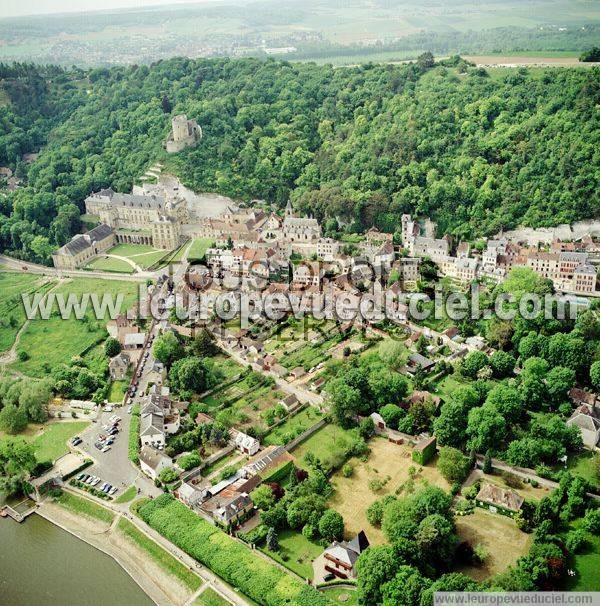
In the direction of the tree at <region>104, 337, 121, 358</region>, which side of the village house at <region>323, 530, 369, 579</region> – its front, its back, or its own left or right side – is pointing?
right

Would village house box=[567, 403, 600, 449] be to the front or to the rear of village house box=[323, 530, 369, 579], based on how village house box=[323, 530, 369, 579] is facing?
to the rear

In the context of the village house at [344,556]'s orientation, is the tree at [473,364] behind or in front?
behind

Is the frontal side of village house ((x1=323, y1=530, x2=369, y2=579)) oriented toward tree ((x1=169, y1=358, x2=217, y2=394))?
no

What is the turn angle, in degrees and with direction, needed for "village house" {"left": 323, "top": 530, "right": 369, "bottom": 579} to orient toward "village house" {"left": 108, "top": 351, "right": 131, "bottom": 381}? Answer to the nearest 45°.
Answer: approximately 90° to its right

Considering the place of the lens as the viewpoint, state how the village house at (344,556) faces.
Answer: facing the viewer and to the left of the viewer

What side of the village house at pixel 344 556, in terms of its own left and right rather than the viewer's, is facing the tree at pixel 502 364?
back

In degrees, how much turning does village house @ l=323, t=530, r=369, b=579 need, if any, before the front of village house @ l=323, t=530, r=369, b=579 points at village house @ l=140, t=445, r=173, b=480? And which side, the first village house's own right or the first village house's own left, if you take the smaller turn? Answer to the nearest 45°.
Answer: approximately 90° to the first village house's own right

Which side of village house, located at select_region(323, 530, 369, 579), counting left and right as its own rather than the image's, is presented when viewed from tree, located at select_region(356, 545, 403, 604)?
left

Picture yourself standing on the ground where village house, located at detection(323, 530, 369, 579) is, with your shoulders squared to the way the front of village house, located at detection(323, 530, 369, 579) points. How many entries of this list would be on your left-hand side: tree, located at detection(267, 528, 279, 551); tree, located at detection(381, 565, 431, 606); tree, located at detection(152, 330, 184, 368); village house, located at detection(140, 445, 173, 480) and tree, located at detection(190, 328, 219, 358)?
1

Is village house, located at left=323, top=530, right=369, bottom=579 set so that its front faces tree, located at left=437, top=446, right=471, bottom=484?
no

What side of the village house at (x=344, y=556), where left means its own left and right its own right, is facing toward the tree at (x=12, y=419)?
right

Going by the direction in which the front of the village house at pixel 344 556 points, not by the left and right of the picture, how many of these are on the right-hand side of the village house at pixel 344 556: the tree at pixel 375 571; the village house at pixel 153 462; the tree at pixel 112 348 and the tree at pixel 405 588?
2

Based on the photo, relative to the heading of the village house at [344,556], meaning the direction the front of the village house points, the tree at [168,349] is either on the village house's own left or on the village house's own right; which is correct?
on the village house's own right

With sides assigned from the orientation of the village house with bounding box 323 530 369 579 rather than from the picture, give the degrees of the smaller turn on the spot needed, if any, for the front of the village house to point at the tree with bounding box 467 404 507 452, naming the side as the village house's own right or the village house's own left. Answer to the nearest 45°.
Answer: approximately 180°

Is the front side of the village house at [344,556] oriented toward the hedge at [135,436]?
no

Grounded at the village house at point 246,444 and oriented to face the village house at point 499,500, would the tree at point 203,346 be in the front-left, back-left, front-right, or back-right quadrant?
back-left
